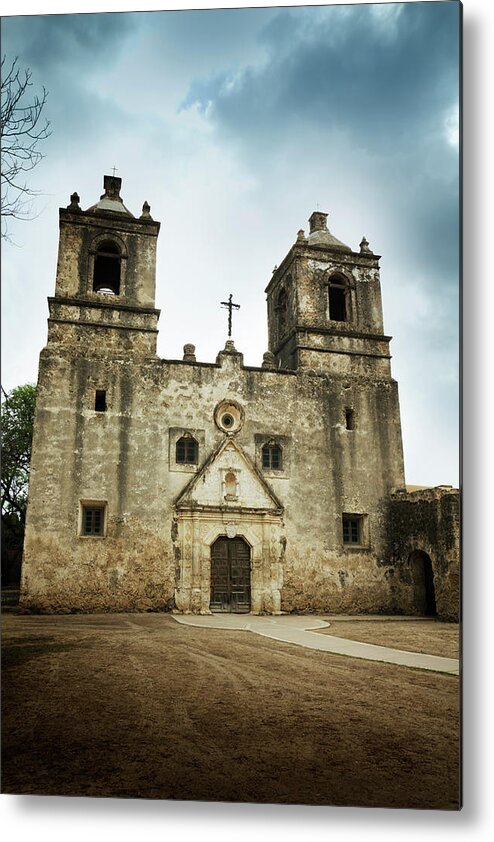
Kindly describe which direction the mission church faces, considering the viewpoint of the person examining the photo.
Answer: facing the viewer
